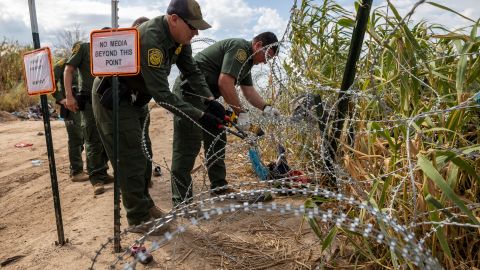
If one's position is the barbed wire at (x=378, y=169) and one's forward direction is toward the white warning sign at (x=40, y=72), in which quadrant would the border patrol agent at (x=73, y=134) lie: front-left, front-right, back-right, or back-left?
front-right

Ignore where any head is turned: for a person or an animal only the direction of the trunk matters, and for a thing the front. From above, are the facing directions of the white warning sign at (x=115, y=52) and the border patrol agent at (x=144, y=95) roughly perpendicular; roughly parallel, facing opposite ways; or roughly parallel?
roughly perpendicular

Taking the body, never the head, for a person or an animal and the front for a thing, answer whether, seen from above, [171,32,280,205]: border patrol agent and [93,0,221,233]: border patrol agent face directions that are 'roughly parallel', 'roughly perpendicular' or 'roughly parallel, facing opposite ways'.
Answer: roughly parallel

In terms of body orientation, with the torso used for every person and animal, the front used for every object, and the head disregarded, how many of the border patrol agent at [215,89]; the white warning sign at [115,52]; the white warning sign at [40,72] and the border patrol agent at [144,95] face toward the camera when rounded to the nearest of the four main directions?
2

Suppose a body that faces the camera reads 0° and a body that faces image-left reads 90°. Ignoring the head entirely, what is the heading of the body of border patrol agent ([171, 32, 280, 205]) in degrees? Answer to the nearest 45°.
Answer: approximately 270°

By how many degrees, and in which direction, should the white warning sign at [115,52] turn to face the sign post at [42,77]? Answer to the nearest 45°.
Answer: approximately 135° to its right

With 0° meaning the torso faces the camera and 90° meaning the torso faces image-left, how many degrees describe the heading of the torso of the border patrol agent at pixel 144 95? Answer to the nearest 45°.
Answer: approximately 270°

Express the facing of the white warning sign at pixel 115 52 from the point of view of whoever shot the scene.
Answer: facing the viewer

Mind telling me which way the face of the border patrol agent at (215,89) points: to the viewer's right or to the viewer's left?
to the viewer's right

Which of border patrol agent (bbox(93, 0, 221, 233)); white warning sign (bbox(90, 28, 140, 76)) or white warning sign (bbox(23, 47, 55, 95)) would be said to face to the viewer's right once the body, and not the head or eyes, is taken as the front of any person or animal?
the border patrol agent

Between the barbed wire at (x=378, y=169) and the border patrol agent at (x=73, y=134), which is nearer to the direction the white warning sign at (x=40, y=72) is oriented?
the barbed wire

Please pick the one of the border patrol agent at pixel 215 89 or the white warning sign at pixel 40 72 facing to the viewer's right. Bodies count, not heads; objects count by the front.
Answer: the border patrol agent
